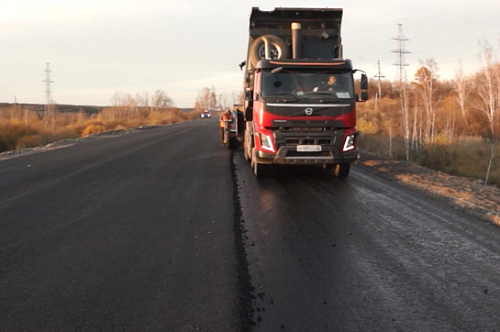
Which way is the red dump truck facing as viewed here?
toward the camera
